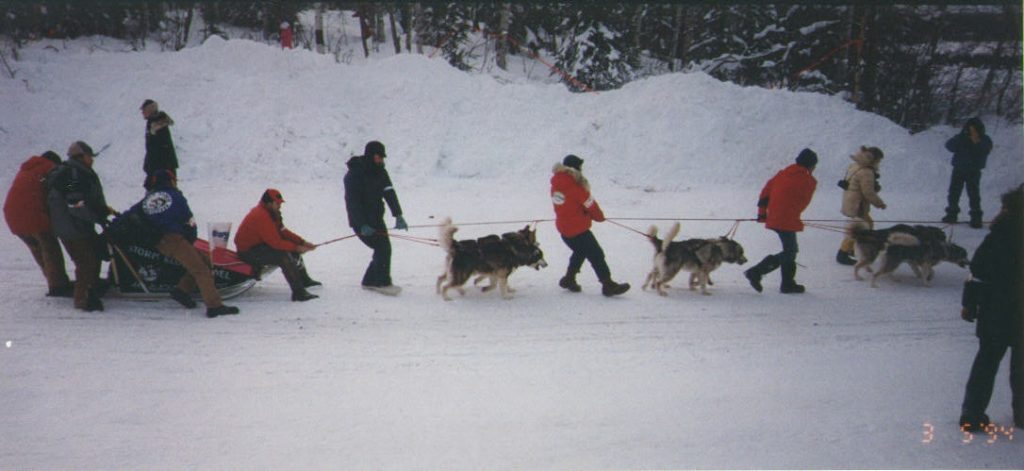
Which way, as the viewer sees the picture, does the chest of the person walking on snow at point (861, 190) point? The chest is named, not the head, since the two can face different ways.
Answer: to the viewer's right

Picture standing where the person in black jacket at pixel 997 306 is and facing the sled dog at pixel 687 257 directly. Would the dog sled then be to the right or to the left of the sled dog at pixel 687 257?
left

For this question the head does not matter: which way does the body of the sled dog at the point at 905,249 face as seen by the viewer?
to the viewer's right

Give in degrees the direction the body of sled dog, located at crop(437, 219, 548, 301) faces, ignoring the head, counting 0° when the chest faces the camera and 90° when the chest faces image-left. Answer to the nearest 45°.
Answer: approximately 270°

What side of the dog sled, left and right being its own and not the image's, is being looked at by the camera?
right

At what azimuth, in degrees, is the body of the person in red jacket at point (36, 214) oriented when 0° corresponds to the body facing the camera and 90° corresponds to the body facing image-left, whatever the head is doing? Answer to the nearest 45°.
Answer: approximately 270°

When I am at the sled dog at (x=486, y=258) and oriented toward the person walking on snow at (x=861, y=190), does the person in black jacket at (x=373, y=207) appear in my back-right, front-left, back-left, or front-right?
back-left

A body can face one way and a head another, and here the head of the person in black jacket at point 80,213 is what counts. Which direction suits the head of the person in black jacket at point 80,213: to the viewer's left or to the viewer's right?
to the viewer's right

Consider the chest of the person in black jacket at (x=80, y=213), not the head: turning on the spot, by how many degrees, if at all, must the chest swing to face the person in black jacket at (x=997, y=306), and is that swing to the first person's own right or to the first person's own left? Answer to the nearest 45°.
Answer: approximately 45° to the first person's own right

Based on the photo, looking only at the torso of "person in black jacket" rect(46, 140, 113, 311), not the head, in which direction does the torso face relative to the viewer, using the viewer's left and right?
facing to the right of the viewer

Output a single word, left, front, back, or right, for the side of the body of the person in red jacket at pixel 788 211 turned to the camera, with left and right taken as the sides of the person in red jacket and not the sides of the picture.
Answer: right

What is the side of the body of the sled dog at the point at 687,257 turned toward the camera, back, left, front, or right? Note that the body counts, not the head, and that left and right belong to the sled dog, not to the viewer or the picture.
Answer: right

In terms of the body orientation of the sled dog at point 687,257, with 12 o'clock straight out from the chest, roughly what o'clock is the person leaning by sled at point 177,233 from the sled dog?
The person leaning by sled is roughly at 5 o'clock from the sled dog.
